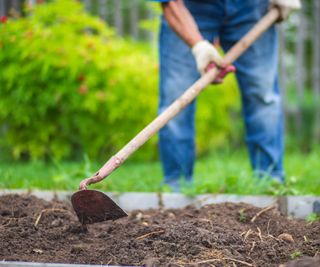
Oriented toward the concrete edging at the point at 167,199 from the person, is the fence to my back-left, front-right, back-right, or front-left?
back-right

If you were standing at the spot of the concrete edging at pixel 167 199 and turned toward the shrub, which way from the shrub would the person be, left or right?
right

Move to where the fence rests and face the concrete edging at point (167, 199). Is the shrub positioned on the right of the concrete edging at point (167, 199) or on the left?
right

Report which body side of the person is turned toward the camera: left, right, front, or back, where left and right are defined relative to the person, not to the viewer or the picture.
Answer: front

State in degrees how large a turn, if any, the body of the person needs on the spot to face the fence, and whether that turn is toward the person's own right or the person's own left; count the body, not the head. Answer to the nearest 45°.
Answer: approximately 180°

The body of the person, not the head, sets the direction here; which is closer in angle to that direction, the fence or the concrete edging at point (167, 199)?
the concrete edging

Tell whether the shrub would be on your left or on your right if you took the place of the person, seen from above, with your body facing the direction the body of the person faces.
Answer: on your right
